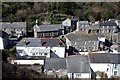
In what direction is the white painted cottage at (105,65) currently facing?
toward the camera

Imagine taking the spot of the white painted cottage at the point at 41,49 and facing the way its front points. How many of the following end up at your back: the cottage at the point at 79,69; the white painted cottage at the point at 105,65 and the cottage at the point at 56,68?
0

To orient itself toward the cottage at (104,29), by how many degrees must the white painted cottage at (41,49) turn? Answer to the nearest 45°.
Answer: approximately 135° to its left

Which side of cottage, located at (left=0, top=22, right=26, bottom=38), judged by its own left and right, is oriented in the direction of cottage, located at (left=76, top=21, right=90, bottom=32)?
left

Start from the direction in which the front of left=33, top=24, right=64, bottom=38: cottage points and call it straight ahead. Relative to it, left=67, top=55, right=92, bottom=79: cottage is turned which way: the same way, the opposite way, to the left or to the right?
the same way

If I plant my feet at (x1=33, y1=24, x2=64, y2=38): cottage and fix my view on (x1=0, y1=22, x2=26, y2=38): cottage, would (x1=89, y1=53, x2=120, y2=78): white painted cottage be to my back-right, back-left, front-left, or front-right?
back-left

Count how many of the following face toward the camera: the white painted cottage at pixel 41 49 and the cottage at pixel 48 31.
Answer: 2

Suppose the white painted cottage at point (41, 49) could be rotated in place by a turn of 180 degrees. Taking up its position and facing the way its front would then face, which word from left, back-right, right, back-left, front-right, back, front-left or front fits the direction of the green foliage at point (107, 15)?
front-right

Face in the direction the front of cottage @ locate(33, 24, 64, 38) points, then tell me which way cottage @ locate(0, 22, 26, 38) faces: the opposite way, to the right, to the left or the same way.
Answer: the same way

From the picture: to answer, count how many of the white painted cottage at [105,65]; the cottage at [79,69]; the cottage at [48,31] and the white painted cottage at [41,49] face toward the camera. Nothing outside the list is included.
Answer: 4

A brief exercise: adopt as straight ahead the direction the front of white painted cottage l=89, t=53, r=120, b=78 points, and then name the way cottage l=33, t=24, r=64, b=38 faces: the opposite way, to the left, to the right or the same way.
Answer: the same way

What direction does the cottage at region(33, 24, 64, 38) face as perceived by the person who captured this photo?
facing the viewer

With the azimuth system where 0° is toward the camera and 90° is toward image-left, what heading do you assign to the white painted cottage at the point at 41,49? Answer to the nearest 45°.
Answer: approximately 0°

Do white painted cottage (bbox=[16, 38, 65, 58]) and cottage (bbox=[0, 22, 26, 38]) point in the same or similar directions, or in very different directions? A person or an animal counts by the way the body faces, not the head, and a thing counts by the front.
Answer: same or similar directions
